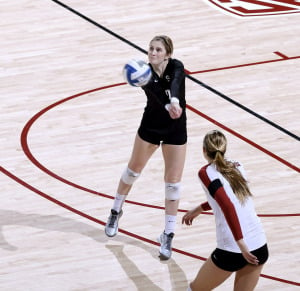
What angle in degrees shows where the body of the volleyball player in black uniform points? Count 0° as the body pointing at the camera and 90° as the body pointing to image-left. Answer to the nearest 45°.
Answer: approximately 0°

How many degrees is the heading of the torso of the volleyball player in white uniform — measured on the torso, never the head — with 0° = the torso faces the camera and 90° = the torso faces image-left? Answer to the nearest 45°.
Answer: approximately 135°

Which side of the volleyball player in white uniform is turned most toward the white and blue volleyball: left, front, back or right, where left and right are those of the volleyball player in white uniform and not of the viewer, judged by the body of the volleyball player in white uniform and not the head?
front

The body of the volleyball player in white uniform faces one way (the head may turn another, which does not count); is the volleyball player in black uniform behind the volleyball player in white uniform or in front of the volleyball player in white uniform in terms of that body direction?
in front

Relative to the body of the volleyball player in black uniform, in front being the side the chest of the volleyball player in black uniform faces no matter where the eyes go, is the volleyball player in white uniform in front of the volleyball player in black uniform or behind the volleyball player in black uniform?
in front

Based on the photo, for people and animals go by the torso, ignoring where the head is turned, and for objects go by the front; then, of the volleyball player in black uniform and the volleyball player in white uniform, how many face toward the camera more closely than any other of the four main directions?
1
